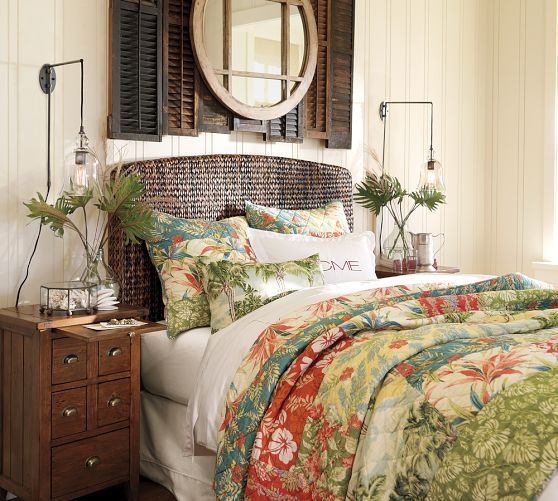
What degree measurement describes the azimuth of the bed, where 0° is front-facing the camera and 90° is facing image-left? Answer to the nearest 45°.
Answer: approximately 315°

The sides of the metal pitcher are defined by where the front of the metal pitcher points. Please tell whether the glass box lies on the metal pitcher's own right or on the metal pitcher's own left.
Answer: on the metal pitcher's own left

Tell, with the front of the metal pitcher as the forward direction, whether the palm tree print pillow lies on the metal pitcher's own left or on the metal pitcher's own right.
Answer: on the metal pitcher's own left

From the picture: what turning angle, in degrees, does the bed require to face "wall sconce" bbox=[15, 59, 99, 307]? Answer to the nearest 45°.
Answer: approximately 180°

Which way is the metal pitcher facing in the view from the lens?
facing to the left of the viewer

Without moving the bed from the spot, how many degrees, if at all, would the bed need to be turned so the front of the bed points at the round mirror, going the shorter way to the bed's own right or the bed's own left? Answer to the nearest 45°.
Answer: approximately 135° to the bed's own left
